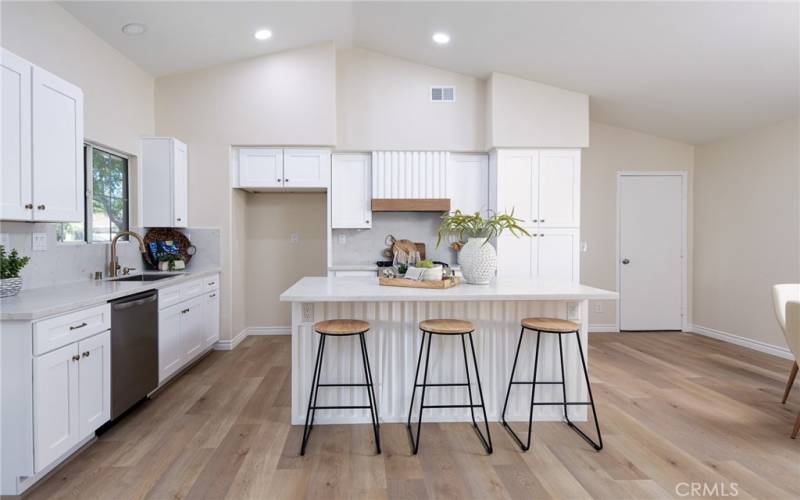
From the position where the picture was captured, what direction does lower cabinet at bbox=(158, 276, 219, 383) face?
facing the viewer and to the right of the viewer

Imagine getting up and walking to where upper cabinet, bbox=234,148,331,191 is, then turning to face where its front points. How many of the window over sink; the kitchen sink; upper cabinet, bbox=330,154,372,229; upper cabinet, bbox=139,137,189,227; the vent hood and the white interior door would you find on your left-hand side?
3

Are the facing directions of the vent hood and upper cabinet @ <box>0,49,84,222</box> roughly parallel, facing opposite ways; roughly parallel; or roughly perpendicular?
roughly perpendicular

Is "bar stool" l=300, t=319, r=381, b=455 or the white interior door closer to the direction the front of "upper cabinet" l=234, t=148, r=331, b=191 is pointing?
the bar stool

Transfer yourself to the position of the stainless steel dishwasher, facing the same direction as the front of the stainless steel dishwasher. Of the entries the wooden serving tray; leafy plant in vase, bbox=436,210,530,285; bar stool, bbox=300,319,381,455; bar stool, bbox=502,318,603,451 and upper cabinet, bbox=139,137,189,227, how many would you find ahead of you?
4

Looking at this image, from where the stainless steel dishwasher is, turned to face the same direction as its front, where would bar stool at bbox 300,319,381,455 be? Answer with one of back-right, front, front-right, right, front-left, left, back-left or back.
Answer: front

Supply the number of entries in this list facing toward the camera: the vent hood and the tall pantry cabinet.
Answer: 2

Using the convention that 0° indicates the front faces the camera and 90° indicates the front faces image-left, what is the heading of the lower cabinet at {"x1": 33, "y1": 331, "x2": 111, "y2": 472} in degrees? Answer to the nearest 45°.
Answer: approximately 315°

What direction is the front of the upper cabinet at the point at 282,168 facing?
toward the camera

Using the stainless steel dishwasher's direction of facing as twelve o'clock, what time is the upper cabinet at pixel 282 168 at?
The upper cabinet is roughly at 9 o'clock from the stainless steel dishwasher.

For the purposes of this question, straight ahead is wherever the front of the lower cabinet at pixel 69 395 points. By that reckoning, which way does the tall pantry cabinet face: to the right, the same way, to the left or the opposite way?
to the right

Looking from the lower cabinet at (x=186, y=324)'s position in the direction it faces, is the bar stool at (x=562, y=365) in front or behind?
in front

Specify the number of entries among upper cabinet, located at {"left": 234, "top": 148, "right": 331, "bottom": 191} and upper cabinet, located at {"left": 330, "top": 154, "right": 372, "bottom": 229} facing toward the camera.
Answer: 2

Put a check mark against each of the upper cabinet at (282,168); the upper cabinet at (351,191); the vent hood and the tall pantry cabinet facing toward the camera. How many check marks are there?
4

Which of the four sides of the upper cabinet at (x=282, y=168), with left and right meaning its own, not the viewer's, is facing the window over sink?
right

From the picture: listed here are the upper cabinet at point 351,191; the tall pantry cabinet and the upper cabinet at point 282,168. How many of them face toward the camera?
3

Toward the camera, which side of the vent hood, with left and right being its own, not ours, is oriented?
front
